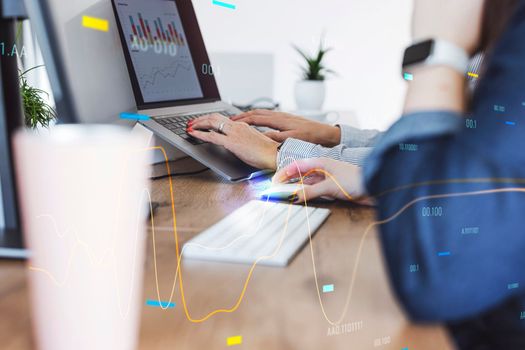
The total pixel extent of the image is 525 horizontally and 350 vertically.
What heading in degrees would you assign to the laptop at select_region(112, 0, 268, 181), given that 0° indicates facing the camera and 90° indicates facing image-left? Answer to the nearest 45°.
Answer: approximately 315°
